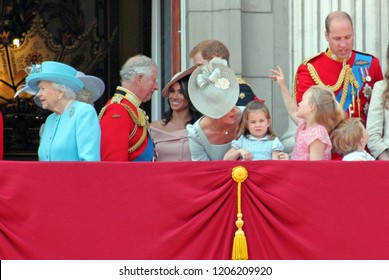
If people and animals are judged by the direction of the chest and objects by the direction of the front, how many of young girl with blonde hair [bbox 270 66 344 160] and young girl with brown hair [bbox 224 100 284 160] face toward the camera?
1

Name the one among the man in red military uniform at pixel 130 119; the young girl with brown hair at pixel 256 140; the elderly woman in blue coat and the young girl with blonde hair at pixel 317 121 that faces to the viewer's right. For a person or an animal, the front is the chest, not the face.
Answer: the man in red military uniform

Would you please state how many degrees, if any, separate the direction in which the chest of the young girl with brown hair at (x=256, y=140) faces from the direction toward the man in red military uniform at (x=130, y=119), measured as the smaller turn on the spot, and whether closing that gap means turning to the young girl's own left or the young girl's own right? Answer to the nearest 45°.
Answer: approximately 90° to the young girl's own right

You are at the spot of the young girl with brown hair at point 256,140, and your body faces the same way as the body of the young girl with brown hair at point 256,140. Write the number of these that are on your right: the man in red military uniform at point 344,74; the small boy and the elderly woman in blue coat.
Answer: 1

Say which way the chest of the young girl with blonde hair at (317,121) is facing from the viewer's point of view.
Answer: to the viewer's left

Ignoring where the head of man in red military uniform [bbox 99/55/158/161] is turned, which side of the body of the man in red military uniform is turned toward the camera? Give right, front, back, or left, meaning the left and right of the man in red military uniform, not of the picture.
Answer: right

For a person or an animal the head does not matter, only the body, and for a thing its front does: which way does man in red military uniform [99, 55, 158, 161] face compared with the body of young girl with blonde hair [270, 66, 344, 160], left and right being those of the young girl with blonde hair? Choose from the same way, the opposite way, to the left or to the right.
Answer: the opposite way

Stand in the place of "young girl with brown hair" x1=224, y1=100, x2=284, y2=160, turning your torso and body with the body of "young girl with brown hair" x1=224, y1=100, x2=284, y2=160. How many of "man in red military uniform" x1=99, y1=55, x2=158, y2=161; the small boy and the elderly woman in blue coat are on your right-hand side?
2
